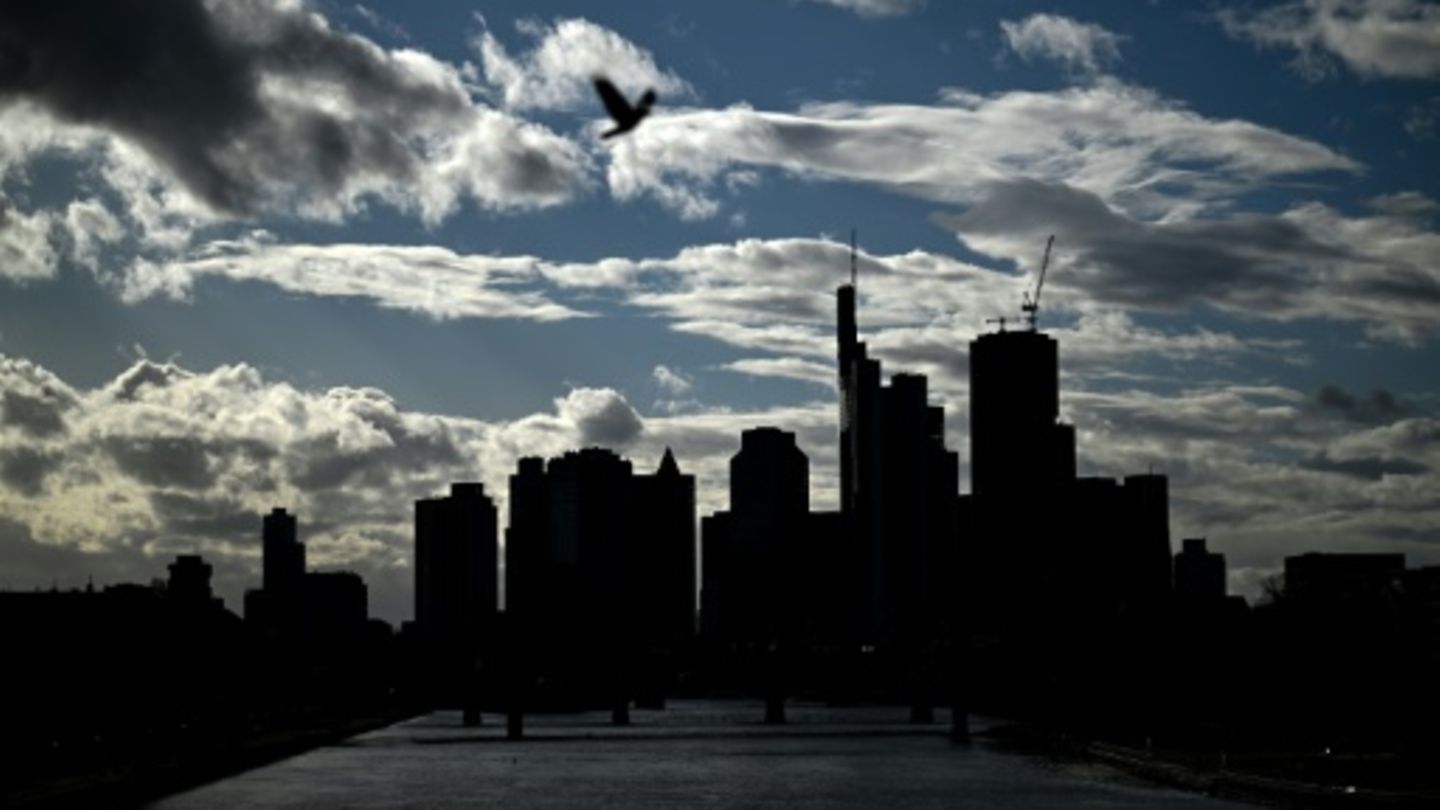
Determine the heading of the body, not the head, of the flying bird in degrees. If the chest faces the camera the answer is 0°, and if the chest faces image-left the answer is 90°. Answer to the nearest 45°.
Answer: approximately 270°
